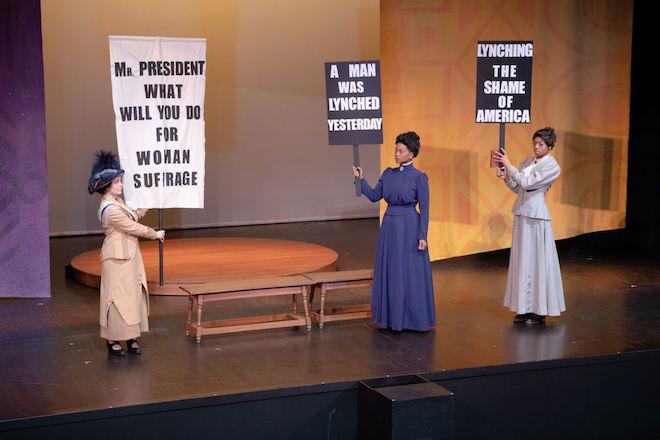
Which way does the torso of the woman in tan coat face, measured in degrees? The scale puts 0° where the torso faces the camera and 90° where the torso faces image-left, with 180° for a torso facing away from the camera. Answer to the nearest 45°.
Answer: approximately 270°

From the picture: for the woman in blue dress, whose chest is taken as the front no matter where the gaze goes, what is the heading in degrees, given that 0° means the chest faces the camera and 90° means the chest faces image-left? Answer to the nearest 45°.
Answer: approximately 45°

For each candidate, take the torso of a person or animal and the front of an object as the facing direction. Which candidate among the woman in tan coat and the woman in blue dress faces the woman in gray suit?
the woman in tan coat

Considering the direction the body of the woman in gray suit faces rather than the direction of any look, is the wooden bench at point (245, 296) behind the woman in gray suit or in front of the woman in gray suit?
in front

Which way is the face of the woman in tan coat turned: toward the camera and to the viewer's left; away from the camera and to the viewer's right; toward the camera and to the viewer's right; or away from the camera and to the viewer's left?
toward the camera and to the viewer's right

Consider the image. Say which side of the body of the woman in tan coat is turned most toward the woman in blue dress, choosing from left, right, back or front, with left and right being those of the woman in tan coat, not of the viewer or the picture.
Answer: front

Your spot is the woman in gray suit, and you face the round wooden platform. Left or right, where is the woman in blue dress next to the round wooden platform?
left

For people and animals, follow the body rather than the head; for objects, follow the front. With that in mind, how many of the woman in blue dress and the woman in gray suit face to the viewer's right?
0

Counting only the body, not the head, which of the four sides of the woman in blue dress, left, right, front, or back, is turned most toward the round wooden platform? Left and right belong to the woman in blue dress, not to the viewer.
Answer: right

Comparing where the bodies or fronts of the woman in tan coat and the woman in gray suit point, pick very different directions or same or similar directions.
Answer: very different directions
